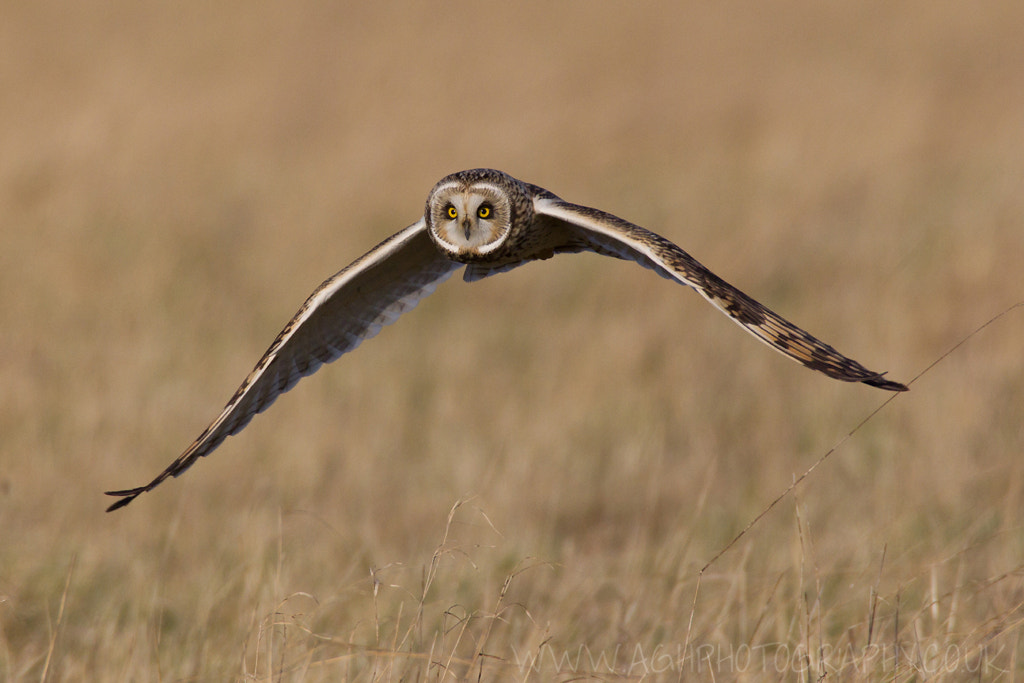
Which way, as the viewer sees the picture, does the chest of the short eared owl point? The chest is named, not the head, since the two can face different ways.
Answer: toward the camera
